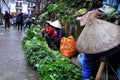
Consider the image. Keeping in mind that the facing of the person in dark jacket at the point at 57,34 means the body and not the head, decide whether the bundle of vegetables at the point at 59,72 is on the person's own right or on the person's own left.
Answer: on the person's own left

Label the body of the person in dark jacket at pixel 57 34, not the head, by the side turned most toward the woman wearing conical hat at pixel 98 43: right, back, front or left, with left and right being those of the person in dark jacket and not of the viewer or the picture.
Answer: left

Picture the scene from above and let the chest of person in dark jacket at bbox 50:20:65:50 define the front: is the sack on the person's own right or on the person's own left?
on the person's own left
